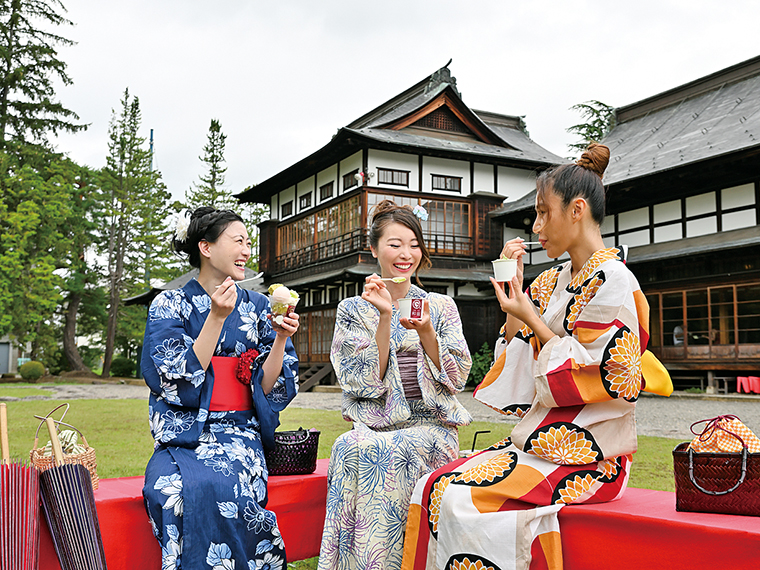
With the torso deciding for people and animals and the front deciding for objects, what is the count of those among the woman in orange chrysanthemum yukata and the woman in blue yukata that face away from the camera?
0

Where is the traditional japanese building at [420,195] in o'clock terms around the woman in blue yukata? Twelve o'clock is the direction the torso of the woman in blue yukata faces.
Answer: The traditional japanese building is roughly at 8 o'clock from the woman in blue yukata.

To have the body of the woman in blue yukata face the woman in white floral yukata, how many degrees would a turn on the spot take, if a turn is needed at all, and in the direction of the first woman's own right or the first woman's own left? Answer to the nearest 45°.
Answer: approximately 45° to the first woman's own left

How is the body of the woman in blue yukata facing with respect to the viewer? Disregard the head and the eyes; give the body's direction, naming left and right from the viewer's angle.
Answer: facing the viewer and to the right of the viewer

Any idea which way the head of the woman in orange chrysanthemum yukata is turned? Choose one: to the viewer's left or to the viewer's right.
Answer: to the viewer's left

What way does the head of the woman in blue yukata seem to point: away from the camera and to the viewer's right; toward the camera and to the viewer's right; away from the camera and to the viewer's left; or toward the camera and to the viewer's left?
toward the camera and to the viewer's right

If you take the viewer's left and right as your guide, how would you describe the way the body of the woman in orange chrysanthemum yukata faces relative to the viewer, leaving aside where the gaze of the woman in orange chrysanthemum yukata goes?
facing the viewer and to the left of the viewer

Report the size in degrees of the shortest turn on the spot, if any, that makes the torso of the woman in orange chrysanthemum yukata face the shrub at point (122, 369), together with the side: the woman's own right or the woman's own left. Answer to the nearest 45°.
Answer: approximately 90° to the woman's own right

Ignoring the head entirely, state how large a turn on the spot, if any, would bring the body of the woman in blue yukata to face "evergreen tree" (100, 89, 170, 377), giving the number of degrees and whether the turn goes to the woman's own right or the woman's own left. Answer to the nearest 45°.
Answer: approximately 135° to the woman's own left

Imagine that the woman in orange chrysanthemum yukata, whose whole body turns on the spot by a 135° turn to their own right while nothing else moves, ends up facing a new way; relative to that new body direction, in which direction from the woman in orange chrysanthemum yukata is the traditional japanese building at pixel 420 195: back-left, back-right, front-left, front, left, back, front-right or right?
front

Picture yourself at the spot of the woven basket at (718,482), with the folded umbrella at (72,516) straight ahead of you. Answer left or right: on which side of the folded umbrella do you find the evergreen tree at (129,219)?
right

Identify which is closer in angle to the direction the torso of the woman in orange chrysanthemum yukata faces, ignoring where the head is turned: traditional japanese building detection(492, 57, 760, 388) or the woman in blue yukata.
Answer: the woman in blue yukata

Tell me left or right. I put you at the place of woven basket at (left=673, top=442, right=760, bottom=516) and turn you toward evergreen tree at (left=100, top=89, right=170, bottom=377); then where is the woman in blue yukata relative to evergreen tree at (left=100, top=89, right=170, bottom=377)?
left

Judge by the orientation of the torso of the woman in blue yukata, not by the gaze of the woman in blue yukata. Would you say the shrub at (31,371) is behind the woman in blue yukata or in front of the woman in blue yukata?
behind

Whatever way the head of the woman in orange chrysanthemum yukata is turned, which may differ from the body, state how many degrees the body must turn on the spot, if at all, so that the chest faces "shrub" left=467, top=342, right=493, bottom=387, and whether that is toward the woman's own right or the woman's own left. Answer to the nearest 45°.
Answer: approximately 135° to the woman's own right
